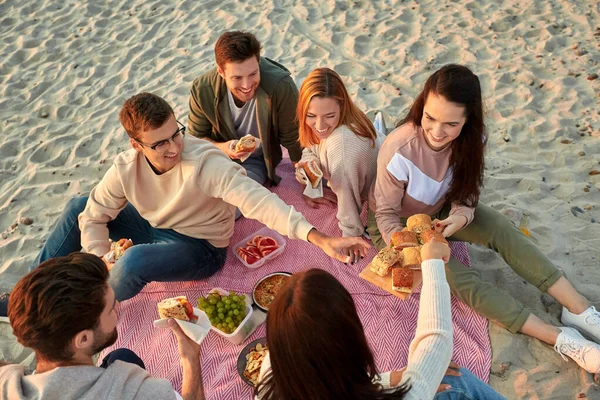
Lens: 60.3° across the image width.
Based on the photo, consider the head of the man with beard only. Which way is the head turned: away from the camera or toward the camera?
away from the camera

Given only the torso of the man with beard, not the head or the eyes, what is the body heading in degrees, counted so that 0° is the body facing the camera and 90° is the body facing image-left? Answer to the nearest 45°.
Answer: approximately 225°

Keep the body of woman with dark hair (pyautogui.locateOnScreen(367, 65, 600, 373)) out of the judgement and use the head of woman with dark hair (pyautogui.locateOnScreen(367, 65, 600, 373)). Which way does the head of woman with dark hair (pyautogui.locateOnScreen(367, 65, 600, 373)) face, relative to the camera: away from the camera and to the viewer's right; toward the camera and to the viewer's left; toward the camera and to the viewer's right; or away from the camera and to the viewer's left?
toward the camera and to the viewer's left

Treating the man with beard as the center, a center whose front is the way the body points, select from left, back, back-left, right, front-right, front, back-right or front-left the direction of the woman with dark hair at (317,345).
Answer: right

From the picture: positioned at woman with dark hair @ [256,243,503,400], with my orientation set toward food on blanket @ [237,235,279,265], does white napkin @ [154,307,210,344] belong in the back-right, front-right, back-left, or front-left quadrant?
front-left

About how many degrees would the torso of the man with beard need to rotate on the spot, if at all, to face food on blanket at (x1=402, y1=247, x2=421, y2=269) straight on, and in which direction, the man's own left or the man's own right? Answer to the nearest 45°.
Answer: approximately 45° to the man's own right

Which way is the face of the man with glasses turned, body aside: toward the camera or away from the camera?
toward the camera

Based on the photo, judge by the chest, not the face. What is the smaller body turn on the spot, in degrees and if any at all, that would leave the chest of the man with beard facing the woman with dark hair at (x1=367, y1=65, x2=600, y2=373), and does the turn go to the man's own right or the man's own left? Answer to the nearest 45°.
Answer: approximately 45° to the man's own right

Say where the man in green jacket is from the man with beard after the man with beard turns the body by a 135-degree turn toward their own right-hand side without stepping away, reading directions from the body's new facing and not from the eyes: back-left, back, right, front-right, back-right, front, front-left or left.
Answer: back-left

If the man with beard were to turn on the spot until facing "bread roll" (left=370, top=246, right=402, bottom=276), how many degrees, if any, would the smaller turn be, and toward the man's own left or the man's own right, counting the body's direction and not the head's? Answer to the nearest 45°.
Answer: approximately 45° to the man's own right

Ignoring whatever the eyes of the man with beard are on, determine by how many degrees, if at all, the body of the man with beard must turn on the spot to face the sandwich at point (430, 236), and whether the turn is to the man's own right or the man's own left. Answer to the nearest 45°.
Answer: approximately 45° to the man's own right

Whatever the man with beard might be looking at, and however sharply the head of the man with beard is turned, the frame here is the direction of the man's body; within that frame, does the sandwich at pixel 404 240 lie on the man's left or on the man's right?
on the man's right

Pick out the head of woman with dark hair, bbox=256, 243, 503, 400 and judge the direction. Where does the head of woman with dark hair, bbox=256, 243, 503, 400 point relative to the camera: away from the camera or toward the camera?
away from the camera

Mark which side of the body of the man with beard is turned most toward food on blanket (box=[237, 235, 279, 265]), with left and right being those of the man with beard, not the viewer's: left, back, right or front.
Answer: front
